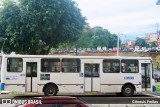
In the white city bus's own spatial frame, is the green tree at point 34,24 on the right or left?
on its left

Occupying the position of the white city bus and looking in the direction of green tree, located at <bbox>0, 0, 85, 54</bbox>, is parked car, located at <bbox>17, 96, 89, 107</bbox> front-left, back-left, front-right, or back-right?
back-left

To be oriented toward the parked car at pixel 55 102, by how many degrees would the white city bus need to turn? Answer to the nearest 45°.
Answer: approximately 90° to its right

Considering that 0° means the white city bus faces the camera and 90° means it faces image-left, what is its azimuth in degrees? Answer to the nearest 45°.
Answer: approximately 270°

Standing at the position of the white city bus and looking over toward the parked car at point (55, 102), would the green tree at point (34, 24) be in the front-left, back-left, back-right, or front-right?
back-right
